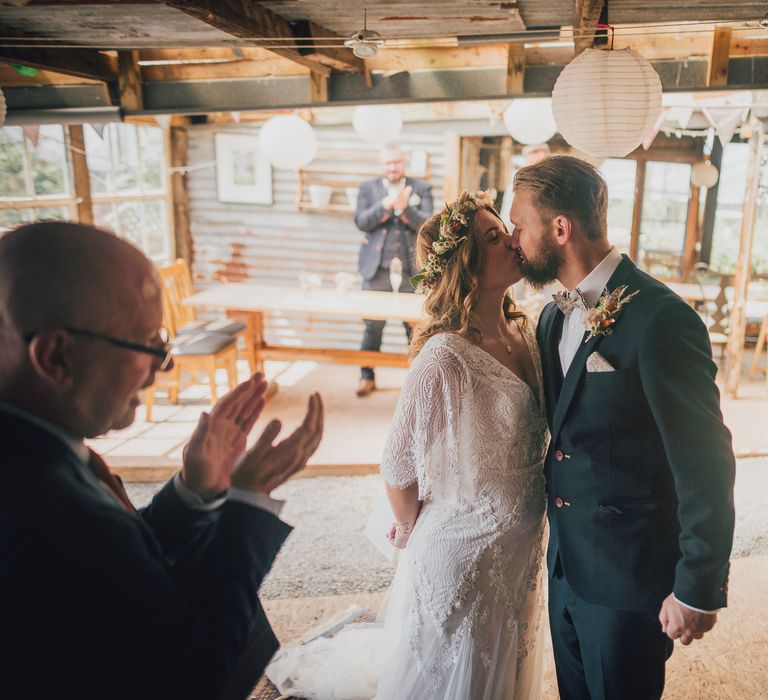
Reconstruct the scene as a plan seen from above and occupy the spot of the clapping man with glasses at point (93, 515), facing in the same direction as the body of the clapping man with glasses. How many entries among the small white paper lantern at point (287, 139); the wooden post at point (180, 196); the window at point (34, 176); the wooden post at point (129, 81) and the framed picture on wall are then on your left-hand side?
5

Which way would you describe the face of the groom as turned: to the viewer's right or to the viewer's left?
to the viewer's left

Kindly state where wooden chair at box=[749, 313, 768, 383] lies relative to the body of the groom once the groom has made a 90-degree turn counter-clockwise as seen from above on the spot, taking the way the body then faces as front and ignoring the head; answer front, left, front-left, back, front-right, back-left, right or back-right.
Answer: back-left

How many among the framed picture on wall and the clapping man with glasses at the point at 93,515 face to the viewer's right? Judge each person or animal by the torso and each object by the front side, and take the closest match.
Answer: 1

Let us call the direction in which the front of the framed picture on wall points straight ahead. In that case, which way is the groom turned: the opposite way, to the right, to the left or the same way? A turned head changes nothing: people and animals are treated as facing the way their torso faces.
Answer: to the right

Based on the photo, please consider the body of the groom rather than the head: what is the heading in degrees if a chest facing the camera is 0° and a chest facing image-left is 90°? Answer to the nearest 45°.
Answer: approximately 45°

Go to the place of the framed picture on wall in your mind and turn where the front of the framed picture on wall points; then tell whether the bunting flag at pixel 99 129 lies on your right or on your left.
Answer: on your right

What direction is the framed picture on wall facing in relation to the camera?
toward the camera

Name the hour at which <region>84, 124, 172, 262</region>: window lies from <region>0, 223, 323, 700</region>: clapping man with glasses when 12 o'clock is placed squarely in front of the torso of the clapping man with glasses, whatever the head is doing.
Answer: The window is roughly at 9 o'clock from the clapping man with glasses.

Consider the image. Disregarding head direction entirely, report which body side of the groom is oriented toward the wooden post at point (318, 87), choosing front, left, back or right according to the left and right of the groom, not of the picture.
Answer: right

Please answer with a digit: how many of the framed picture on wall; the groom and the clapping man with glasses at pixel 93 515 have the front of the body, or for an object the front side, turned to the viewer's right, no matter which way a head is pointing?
1

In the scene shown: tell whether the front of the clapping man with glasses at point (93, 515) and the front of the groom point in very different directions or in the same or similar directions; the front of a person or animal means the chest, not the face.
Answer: very different directions

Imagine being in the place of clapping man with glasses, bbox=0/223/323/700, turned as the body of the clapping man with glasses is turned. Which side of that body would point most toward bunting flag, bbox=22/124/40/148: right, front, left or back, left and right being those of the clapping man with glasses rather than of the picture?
left

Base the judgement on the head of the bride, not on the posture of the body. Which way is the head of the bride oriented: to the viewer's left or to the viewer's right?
to the viewer's right

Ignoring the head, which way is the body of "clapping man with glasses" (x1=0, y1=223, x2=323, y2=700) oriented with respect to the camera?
to the viewer's right
